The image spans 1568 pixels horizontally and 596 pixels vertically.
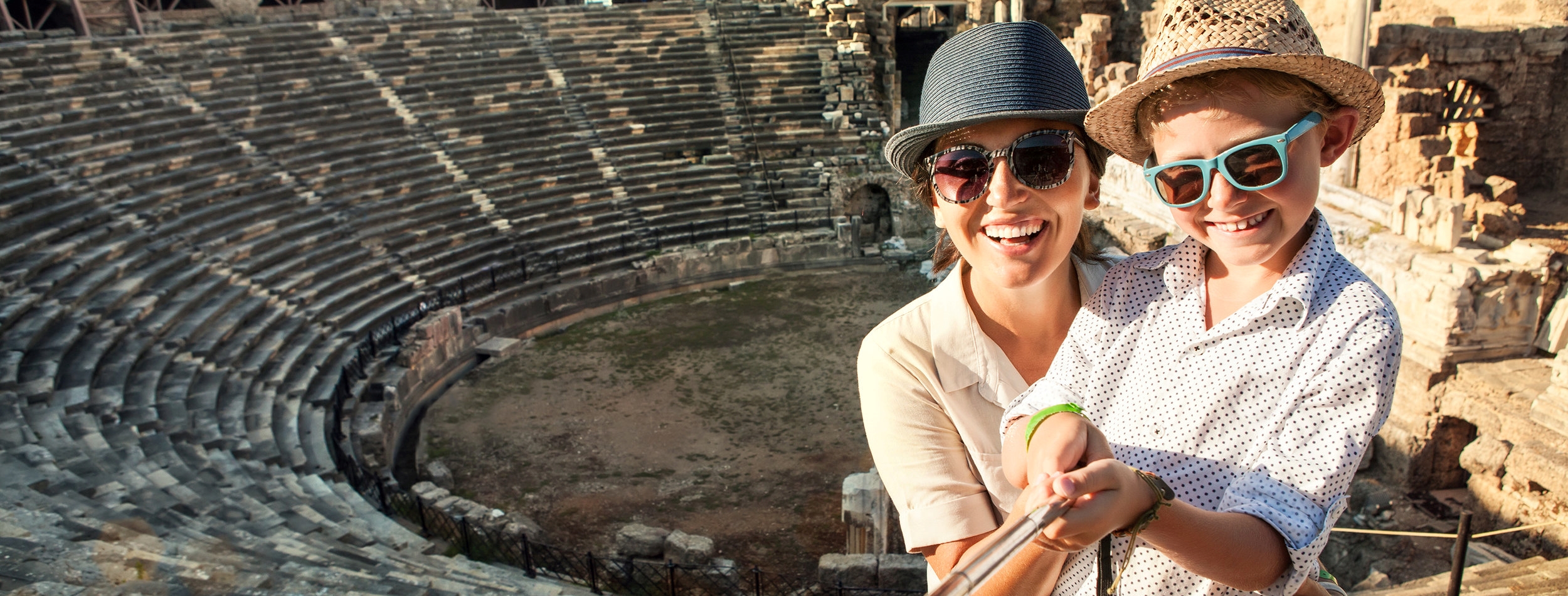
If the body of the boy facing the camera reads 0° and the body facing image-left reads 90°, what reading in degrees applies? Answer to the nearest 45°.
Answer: approximately 45°

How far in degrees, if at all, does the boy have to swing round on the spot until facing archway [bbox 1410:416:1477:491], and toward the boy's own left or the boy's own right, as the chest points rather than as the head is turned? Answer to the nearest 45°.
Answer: approximately 135° to the boy's own right

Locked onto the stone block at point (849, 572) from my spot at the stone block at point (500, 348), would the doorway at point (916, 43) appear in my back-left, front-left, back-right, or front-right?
back-left

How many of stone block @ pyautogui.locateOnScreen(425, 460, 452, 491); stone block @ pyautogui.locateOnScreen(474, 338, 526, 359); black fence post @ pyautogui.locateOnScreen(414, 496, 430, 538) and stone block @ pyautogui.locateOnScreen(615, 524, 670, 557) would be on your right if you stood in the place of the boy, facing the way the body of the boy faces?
4

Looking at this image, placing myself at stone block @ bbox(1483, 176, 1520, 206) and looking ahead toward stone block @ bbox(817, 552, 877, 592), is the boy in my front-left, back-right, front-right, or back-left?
front-left

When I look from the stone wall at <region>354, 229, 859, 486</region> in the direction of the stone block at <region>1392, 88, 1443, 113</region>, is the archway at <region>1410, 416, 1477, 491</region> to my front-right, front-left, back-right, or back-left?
front-right

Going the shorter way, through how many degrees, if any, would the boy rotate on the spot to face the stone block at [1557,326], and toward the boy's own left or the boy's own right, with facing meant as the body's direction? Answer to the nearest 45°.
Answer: approximately 135° to the boy's own right

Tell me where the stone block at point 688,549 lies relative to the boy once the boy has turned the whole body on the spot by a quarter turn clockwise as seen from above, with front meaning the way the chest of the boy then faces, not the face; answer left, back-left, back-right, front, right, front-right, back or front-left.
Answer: front

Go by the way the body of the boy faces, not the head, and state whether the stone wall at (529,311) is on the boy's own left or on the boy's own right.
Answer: on the boy's own right

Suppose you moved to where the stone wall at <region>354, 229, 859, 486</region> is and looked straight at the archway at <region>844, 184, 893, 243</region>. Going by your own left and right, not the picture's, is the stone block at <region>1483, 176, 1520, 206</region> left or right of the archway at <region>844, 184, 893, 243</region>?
right

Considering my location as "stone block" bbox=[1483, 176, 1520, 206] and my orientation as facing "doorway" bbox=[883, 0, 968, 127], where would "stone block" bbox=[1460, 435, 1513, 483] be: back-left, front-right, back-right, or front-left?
back-left

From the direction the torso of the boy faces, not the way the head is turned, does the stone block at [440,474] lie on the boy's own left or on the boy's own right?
on the boy's own right

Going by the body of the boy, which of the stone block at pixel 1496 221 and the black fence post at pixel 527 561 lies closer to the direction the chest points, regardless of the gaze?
the black fence post

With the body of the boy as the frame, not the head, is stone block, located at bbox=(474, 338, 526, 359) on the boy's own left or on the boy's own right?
on the boy's own right

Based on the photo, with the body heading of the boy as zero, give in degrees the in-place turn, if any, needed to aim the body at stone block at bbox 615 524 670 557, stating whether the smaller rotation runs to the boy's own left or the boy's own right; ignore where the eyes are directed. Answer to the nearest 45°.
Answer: approximately 90° to the boy's own right

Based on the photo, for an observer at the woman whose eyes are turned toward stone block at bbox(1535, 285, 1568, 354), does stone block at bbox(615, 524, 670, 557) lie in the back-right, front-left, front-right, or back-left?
front-left
